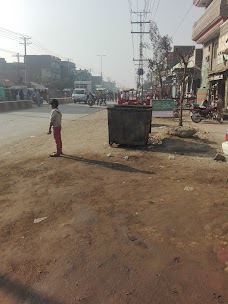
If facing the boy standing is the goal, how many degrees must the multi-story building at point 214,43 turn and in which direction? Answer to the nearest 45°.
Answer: approximately 90° to its left

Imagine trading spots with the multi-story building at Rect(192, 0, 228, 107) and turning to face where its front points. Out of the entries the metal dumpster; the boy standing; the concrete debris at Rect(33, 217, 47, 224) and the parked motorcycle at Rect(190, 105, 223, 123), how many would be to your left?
4

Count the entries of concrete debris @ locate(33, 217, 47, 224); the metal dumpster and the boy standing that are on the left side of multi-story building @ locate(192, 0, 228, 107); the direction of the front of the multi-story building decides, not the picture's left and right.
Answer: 3

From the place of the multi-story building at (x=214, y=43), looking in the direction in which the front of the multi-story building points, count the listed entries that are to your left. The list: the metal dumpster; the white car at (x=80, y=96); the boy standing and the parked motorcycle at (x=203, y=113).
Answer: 3

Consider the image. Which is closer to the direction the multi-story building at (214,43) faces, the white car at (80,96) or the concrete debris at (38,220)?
the white car

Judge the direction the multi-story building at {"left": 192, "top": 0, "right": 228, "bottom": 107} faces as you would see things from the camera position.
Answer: facing to the left of the viewer

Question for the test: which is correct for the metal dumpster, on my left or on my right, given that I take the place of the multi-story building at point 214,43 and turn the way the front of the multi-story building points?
on my left

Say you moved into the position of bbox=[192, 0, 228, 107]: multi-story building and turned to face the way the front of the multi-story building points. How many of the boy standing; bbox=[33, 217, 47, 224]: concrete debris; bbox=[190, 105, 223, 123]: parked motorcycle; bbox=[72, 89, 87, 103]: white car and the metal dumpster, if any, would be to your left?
4

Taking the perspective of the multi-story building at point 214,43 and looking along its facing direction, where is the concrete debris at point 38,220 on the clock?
The concrete debris is roughly at 9 o'clock from the multi-story building.

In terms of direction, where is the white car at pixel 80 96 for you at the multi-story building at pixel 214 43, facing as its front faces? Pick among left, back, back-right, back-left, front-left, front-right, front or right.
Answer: front-right

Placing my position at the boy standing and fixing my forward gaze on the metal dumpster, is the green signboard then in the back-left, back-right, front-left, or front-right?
front-left

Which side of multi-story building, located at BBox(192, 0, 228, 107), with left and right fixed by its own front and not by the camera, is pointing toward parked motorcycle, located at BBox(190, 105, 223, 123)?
left
